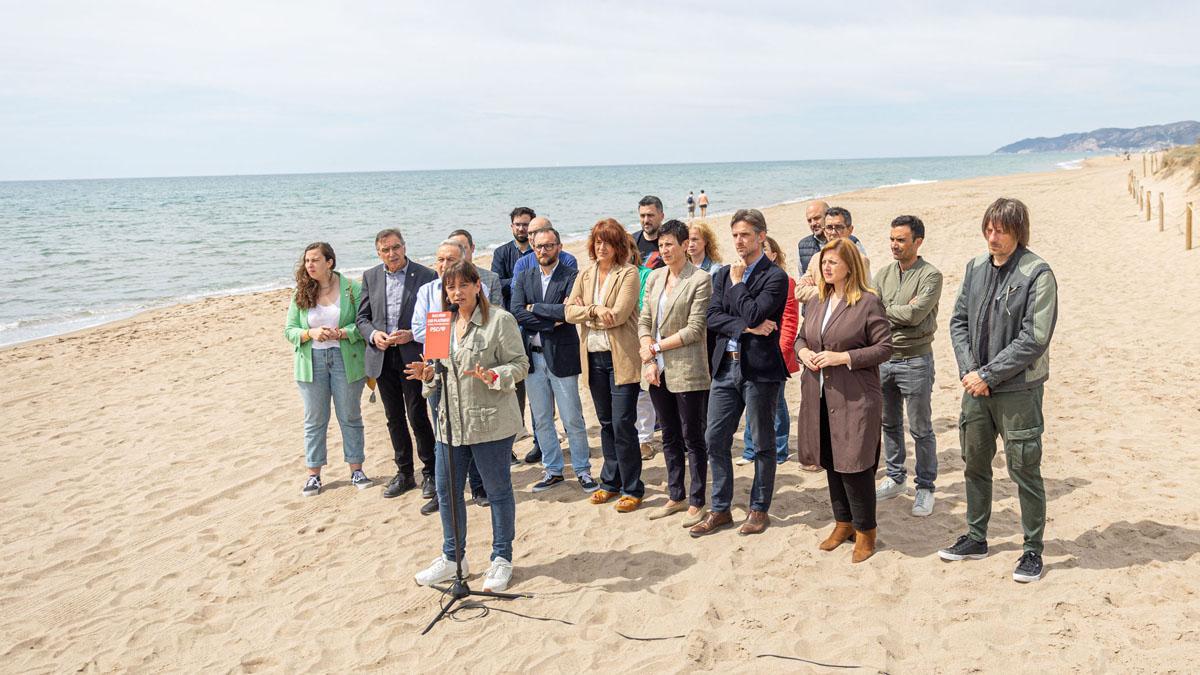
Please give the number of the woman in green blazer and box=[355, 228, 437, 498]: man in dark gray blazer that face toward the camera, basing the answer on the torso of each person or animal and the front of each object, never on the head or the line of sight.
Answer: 2

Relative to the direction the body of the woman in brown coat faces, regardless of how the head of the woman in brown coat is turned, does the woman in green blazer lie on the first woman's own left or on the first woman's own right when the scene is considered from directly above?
on the first woman's own right

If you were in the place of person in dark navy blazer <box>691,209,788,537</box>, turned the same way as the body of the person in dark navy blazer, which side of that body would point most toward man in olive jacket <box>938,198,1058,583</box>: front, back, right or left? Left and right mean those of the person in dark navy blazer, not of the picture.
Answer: left

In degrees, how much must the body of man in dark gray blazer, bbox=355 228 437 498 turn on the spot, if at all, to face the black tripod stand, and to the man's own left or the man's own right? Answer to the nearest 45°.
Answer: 0° — they already face it

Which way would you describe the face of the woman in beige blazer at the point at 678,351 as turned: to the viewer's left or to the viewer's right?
to the viewer's left

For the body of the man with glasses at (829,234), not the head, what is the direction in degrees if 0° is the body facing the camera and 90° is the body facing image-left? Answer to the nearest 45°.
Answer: approximately 45°

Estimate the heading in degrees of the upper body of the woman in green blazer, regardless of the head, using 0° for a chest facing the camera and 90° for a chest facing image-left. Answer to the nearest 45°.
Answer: approximately 0°

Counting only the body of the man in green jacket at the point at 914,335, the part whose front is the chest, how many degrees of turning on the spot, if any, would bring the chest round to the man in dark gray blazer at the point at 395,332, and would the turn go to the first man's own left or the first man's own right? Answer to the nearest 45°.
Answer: approximately 45° to the first man's own right

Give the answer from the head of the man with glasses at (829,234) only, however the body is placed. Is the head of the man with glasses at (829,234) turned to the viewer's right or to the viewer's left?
to the viewer's left

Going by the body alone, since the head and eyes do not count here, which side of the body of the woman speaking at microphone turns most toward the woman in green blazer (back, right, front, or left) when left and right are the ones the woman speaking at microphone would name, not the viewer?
right

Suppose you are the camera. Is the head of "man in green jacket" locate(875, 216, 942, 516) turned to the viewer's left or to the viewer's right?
to the viewer's left
